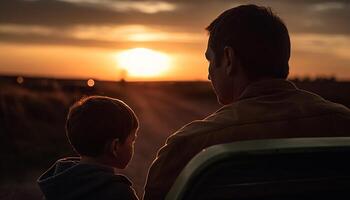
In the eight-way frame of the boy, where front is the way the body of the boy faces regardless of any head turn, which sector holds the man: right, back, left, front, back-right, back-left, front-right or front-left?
right

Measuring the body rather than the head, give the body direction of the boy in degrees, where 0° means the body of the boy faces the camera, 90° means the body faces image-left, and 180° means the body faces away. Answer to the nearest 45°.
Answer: approximately 225°

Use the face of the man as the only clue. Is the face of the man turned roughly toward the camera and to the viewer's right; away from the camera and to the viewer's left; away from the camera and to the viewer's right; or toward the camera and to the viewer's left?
away from the camera and to the viewer's left

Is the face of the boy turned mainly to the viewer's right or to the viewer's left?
to the viewer's right
